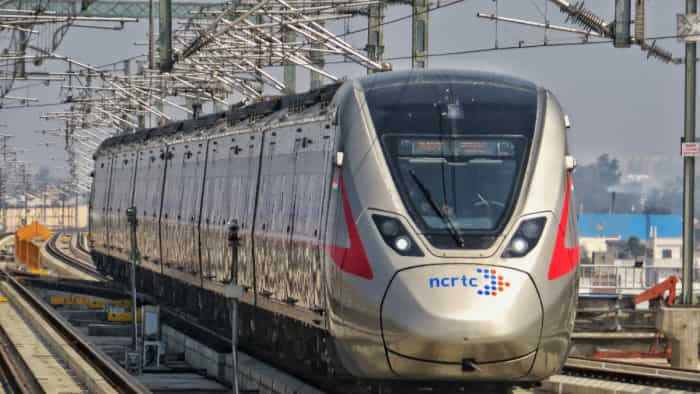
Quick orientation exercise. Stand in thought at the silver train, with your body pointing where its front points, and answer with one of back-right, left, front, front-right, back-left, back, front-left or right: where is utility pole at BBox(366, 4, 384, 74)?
back-left

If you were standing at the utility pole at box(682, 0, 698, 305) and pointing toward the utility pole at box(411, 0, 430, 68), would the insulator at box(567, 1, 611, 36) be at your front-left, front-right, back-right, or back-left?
front-left

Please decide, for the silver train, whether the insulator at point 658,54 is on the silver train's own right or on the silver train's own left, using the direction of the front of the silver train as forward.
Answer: on the silver train's own left

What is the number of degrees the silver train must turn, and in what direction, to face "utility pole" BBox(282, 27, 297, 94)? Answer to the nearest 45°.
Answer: approximately 135° to its left

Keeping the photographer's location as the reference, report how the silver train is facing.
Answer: facing the viewer and to the right of the viewer

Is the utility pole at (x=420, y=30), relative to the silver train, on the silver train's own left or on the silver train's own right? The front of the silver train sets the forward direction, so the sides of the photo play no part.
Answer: on the silver train's own left

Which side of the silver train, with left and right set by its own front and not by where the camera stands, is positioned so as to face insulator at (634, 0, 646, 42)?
left
